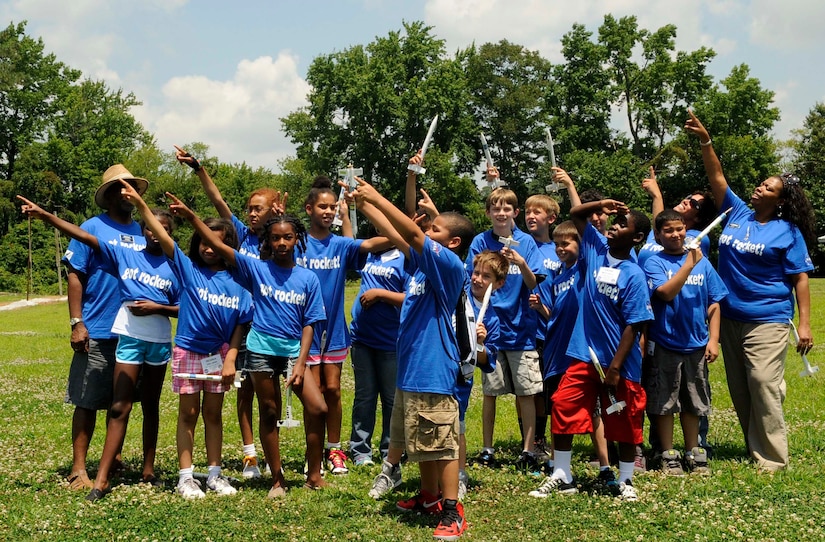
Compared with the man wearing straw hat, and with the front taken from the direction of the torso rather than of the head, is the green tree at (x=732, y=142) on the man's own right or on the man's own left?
on the man's own left

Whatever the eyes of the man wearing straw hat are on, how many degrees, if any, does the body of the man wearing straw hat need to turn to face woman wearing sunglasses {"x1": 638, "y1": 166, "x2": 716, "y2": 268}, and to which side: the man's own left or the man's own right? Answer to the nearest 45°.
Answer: approximately 45° to the man's own left

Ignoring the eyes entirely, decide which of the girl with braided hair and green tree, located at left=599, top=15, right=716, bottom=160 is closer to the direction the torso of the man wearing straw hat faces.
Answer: the girl with braided hair

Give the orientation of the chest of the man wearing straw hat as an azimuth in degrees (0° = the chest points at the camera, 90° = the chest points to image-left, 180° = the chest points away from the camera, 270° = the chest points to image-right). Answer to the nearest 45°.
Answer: approximately 315°

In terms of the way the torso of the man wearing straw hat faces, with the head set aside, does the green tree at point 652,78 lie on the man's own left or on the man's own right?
on the man's own left
